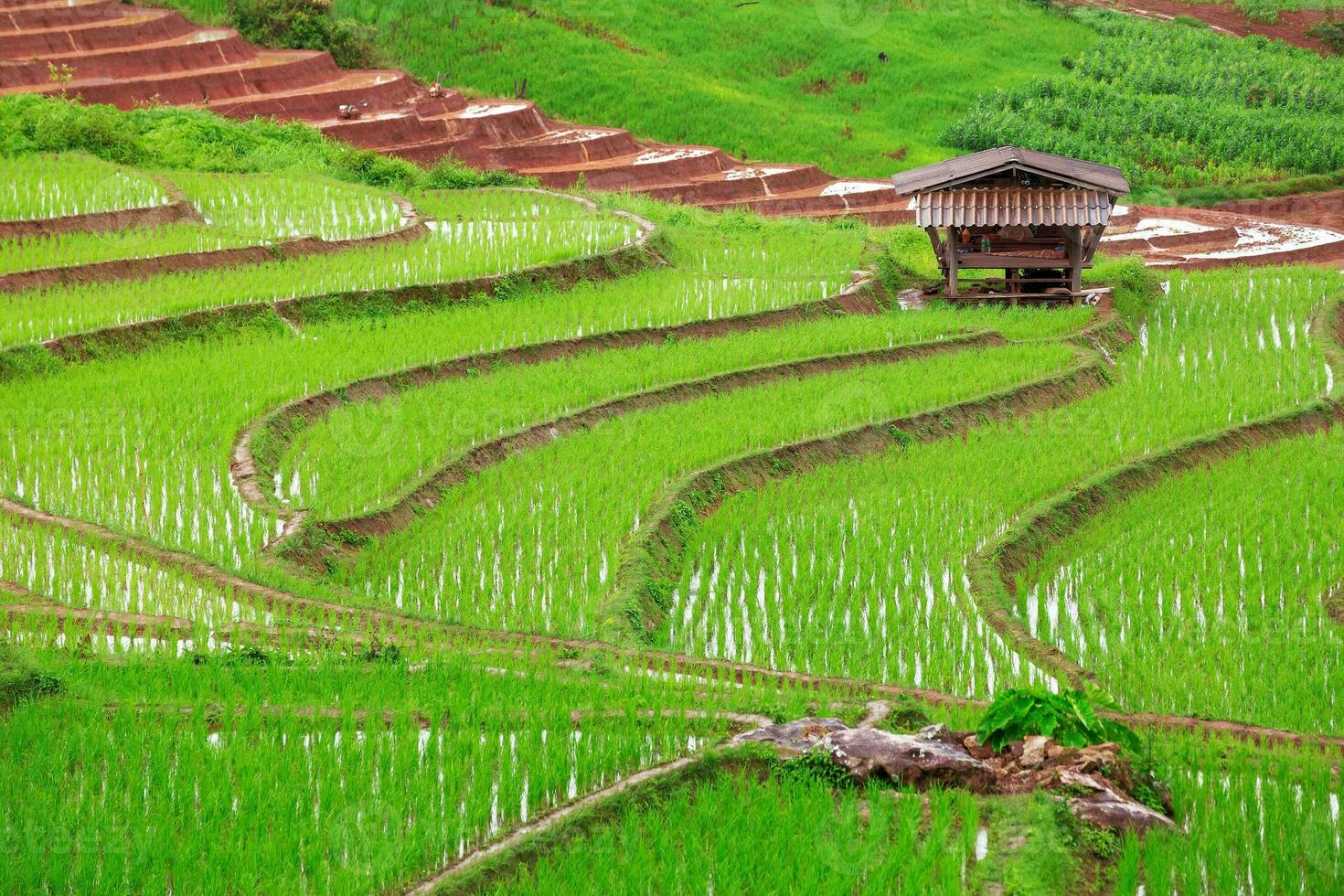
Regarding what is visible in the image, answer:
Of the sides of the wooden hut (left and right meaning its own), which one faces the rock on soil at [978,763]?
front

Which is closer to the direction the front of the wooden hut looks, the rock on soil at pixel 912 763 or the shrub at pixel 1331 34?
the rock on soil

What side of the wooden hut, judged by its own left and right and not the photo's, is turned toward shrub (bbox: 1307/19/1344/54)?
back

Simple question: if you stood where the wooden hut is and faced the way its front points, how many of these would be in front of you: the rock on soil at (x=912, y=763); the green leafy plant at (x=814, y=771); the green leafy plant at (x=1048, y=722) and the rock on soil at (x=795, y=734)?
4

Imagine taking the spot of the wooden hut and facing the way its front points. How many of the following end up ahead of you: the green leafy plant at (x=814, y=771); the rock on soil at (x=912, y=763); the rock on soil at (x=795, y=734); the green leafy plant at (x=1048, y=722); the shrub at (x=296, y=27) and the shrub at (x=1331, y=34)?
4

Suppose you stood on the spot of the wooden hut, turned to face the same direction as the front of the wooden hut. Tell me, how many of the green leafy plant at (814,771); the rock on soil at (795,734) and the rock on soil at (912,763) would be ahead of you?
3

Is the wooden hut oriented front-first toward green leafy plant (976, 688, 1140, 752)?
yes

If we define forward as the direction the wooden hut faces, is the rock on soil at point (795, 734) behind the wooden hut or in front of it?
in front

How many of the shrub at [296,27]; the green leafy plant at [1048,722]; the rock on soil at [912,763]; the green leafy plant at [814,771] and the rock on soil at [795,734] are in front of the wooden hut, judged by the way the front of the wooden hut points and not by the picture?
4

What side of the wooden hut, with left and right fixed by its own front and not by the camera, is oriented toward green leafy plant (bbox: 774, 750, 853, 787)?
front

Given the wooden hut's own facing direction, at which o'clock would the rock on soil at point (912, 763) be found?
The rock on soil is roughly at 12 o'clock from the wooden hut.

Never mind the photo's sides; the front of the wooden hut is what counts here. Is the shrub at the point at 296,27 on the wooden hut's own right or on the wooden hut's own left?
on the wooden hut's own right

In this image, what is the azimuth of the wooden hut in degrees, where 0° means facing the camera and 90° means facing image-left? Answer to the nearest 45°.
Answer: approximately 0°

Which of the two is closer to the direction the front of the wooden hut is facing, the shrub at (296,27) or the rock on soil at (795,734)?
the rock on soil
